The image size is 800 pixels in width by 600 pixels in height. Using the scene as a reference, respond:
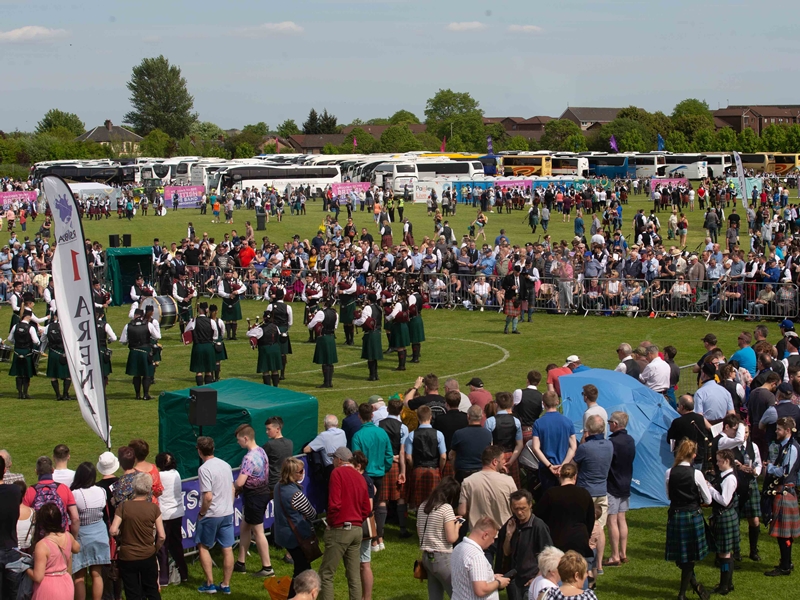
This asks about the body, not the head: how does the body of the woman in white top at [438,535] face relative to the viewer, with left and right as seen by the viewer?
facing away from the viewer and to the right of the viewer

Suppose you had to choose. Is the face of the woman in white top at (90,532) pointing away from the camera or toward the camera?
away from the camera

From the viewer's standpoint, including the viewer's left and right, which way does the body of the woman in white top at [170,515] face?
facing away from the viewer and to the left of the viewer

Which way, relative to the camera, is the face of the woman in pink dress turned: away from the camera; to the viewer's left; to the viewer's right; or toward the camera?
away from the camera

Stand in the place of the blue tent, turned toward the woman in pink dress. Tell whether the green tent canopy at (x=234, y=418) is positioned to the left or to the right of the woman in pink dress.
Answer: right

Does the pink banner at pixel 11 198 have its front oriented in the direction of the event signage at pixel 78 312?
yes

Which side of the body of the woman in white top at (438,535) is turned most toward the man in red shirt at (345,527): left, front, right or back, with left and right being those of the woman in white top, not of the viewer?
left

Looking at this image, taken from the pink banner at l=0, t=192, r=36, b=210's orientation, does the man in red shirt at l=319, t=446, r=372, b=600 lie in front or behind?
in front

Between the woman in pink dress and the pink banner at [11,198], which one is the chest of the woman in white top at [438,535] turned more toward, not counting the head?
the pink banner

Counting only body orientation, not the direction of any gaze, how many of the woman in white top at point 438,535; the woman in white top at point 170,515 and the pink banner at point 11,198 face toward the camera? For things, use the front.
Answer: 1

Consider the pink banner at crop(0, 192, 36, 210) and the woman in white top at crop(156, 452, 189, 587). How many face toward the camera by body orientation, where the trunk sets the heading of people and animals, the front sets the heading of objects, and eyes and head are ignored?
1

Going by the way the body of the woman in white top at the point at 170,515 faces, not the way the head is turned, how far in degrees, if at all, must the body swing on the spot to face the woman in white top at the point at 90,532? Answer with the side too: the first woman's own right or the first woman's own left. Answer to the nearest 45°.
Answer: approximately 90° to the first woman's own left

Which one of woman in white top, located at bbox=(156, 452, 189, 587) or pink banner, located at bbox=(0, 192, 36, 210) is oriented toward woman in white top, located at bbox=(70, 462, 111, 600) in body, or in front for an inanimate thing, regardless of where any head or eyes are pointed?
the pink banner

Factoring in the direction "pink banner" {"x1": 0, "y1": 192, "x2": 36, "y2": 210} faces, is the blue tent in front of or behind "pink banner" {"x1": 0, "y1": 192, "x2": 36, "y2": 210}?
in front

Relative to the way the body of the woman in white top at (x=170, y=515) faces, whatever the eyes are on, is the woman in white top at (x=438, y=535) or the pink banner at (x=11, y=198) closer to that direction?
the pink banner

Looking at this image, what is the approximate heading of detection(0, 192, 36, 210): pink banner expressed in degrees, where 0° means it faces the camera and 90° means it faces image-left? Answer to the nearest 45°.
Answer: approximately 0°

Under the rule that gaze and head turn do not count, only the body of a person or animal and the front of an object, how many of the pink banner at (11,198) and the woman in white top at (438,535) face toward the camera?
1

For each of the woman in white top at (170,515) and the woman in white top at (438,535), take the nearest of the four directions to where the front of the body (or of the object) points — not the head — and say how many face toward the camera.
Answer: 0
